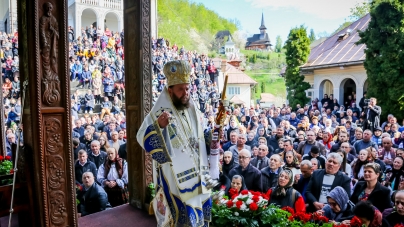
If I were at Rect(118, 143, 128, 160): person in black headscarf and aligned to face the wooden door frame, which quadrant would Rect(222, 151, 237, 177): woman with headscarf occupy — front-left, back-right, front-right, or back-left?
front-left

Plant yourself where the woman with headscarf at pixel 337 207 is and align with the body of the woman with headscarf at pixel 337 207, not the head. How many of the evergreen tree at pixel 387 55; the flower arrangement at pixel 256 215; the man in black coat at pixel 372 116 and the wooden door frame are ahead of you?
2

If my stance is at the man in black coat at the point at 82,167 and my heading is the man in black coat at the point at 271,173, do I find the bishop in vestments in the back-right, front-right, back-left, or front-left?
front-right

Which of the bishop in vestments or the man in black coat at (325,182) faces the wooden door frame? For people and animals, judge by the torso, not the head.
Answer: the man in black coat

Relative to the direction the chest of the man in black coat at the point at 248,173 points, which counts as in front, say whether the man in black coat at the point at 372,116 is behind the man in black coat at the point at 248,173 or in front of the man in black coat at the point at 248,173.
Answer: behind

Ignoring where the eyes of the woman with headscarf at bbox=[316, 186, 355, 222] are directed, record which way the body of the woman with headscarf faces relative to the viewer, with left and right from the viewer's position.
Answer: facing the viewer and to the left of the viewer

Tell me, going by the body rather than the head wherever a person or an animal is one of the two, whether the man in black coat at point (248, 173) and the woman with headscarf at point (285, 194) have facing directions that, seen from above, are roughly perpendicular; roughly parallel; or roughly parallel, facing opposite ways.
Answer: roughly parallel

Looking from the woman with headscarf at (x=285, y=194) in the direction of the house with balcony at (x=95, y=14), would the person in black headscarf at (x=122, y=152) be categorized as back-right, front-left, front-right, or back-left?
front-left

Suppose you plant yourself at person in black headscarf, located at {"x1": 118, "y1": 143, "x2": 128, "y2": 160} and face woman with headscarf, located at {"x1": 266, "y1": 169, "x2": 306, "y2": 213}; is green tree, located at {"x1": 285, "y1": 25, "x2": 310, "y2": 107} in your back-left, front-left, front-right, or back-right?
back-left

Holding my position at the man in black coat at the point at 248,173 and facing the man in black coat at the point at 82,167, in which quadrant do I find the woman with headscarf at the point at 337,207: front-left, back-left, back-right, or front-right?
back-left

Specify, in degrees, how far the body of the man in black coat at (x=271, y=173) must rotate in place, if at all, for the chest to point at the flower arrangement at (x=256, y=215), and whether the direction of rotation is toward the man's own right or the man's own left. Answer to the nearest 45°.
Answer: approximately 45° to the man's own left

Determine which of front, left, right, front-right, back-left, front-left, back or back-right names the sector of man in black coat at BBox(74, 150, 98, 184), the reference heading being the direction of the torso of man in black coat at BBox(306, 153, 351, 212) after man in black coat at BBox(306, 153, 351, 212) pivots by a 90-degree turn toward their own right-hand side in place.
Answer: front-left

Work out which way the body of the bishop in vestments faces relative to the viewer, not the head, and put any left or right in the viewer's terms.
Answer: facing the viewer and to the right of the viewer

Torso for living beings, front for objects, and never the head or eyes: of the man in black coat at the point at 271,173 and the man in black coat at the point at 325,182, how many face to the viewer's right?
0

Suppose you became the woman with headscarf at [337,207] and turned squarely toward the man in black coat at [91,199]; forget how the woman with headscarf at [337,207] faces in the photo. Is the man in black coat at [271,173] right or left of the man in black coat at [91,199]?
right

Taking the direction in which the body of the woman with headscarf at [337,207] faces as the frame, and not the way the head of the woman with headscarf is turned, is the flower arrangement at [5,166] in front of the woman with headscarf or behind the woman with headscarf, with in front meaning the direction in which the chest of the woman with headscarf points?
in front

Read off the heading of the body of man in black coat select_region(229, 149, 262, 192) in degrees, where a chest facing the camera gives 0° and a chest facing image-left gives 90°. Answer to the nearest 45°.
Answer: approximately 45°

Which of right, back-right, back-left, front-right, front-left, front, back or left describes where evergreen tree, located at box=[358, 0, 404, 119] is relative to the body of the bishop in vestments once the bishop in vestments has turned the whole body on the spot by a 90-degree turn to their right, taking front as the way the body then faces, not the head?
back
